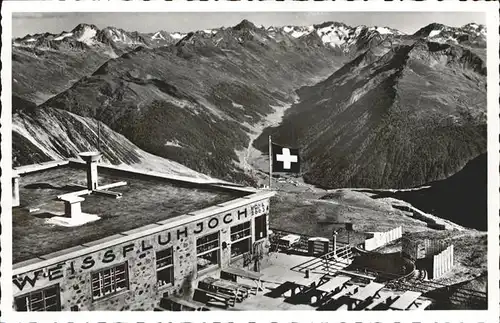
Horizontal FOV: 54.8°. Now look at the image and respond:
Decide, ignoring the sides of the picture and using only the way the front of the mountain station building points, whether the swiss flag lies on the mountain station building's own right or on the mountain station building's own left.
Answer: on the mountain station building's own left
